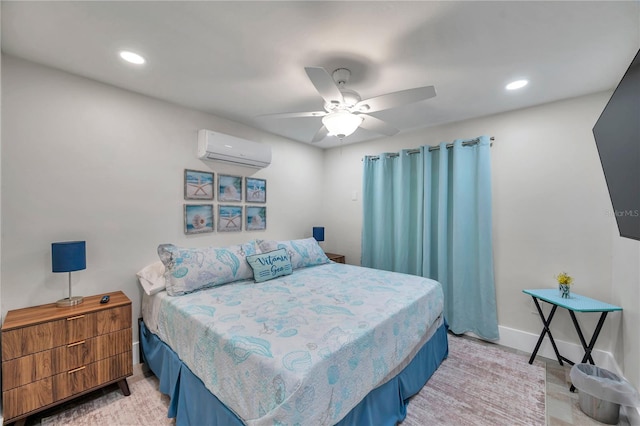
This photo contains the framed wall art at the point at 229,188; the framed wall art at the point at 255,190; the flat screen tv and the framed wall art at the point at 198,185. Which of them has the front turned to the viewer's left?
the flat screen tv

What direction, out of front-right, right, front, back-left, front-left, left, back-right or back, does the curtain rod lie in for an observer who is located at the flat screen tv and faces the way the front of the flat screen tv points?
front-right

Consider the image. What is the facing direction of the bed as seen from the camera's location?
facing the viewer and to the right of the viewer

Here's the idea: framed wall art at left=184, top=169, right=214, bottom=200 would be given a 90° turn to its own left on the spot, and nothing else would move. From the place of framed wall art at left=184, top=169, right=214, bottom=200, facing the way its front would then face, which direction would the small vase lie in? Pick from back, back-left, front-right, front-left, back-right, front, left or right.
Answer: right

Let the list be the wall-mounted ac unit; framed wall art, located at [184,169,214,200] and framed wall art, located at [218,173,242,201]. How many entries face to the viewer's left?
0

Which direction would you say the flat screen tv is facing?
to the viewer's left

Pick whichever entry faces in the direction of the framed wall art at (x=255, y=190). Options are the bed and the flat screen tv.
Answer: the flat screen tv

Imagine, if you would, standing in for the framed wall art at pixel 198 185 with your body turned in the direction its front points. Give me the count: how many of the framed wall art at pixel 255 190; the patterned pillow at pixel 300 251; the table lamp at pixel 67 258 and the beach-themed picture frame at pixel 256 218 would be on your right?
1

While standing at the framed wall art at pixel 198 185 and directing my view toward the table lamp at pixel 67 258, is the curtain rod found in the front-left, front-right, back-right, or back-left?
back-left

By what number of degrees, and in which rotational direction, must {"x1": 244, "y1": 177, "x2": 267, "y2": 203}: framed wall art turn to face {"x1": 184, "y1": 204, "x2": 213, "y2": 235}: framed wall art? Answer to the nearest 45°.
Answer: approximately 90° to its right

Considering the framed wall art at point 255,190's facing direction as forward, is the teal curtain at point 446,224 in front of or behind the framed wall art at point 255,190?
in front
